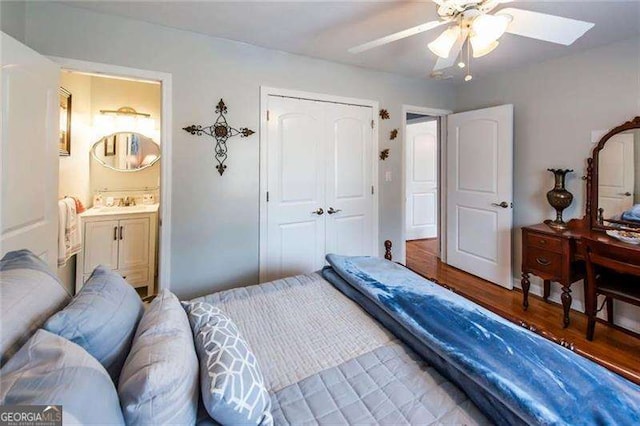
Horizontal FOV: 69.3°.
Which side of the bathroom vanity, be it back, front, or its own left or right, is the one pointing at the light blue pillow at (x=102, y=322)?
front

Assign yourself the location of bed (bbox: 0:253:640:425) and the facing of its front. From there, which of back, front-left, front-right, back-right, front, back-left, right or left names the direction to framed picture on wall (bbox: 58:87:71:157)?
left

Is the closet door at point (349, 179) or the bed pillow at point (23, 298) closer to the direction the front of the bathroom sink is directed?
the bed pillow

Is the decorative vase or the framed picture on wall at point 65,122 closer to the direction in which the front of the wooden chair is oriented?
the decorative vase

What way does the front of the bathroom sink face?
toward the camera

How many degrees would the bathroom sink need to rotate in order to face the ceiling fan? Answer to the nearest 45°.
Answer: approximately 45° to its left

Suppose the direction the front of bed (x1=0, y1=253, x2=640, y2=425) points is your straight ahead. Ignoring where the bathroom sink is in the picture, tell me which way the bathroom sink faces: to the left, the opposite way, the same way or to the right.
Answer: to the right

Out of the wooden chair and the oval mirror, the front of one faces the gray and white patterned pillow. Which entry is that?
the oval mirror

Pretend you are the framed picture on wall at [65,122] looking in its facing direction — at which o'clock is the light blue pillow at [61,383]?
The light blue pillow is roughly at 3 o'clock from the framed picture on wall.

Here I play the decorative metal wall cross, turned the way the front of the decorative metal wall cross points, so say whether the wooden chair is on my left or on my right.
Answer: on my left

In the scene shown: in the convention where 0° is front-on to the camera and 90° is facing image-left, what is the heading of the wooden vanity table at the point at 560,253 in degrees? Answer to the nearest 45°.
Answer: approximately 45°

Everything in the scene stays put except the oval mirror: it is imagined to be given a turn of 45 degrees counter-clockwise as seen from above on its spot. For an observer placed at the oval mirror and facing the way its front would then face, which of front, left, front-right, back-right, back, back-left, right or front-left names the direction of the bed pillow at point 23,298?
front-right

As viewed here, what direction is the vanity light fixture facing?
toward the camera

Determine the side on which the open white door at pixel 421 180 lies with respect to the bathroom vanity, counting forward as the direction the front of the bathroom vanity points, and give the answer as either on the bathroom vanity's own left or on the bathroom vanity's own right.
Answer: on the bathroom vanity's own left

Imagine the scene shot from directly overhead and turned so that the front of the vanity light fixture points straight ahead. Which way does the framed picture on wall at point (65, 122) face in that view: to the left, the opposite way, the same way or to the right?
to the left

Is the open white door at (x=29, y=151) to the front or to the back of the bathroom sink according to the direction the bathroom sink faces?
to the front
